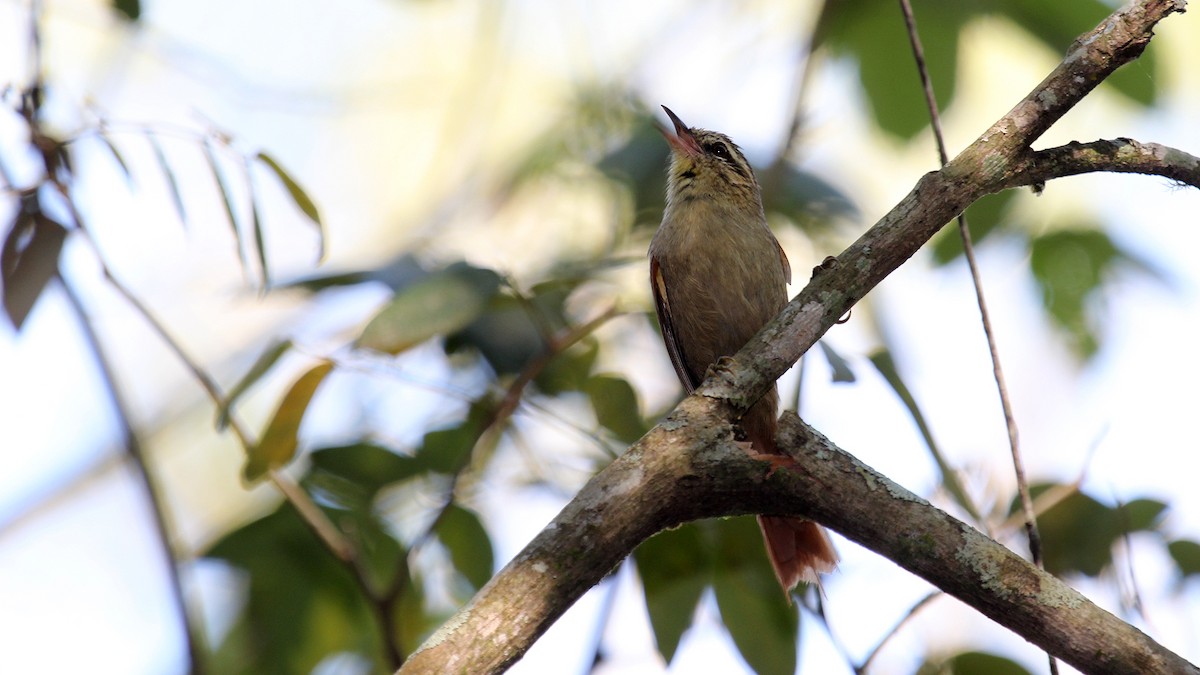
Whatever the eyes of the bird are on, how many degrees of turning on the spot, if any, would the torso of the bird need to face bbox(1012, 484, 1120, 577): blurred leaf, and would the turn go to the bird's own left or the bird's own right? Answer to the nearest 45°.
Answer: approximately 135° to the bird's own left

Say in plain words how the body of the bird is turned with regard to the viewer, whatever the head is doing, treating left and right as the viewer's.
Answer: facing the viewer and to the left of the viewer
